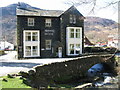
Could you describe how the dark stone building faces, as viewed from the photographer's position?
facing the viewer

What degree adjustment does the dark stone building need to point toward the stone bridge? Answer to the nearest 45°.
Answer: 0° — it already faces it
